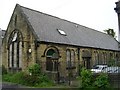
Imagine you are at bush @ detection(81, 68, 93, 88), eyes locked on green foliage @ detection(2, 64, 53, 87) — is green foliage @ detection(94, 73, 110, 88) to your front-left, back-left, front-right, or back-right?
back-right

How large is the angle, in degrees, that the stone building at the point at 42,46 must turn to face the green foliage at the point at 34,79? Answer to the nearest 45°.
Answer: approximately 45° to its right
